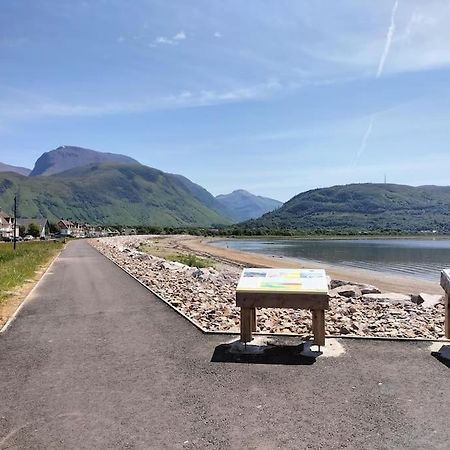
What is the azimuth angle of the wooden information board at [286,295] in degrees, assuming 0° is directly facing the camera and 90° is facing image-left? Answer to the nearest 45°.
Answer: approximately 0°

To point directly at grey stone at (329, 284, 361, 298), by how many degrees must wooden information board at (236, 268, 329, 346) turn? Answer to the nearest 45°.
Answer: approximately 180°

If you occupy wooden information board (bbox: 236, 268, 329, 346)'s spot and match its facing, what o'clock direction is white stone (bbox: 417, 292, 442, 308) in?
The white stone is roughly at 7 o'clock from the wooden information board.
